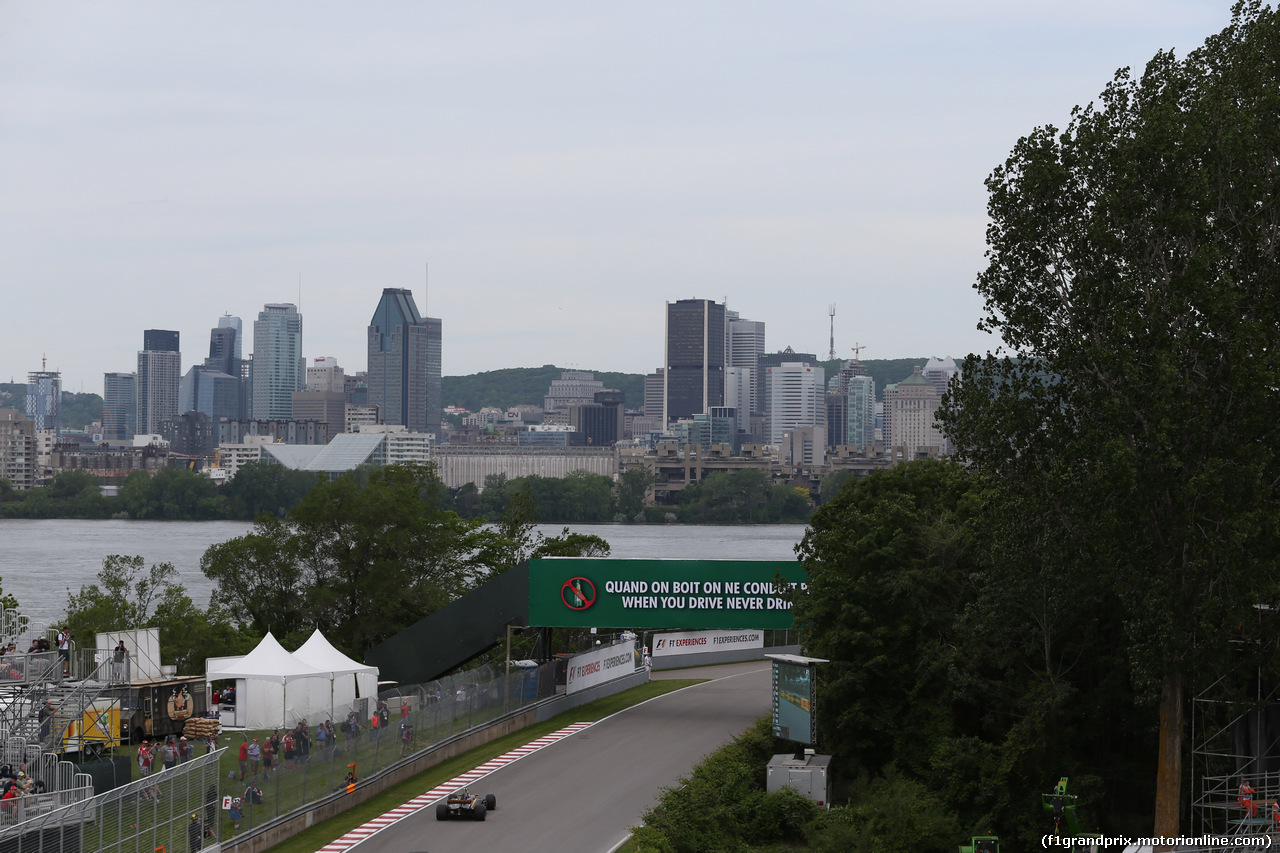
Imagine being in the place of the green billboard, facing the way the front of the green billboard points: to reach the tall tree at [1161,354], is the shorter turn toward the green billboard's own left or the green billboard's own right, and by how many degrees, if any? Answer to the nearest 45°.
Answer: approximately 45° to the green billboard's own left

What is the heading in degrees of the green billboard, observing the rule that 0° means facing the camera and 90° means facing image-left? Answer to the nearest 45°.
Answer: approximately 0°

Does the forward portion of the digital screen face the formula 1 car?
yes

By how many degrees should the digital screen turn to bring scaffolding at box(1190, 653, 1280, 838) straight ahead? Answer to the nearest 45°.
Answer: approximately 90° to its left

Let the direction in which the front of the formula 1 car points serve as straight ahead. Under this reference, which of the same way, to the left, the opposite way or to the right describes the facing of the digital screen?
the opposite way

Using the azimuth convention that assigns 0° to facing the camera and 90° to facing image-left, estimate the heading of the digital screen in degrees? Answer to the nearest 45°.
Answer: approximately 45°

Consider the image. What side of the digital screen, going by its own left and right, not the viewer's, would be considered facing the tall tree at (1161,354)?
left

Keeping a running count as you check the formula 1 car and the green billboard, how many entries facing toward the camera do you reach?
1

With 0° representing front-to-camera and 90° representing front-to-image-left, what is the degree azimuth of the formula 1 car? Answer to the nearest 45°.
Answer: approximately 225°

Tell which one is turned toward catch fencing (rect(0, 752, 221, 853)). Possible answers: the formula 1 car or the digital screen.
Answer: the digital screen

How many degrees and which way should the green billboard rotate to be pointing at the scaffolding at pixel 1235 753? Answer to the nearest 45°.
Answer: approximately 45° to its left

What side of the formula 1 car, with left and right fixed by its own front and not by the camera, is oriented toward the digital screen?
front

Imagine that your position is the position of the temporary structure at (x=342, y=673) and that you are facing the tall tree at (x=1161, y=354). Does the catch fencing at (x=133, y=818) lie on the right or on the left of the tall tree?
right

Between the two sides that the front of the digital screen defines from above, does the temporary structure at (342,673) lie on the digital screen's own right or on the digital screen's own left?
on the digital screen's own right

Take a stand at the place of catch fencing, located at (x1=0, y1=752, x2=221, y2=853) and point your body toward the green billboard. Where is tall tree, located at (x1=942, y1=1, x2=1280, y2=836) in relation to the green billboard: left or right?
right

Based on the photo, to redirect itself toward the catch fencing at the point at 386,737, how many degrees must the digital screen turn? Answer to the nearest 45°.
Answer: approximately 45° to its right
